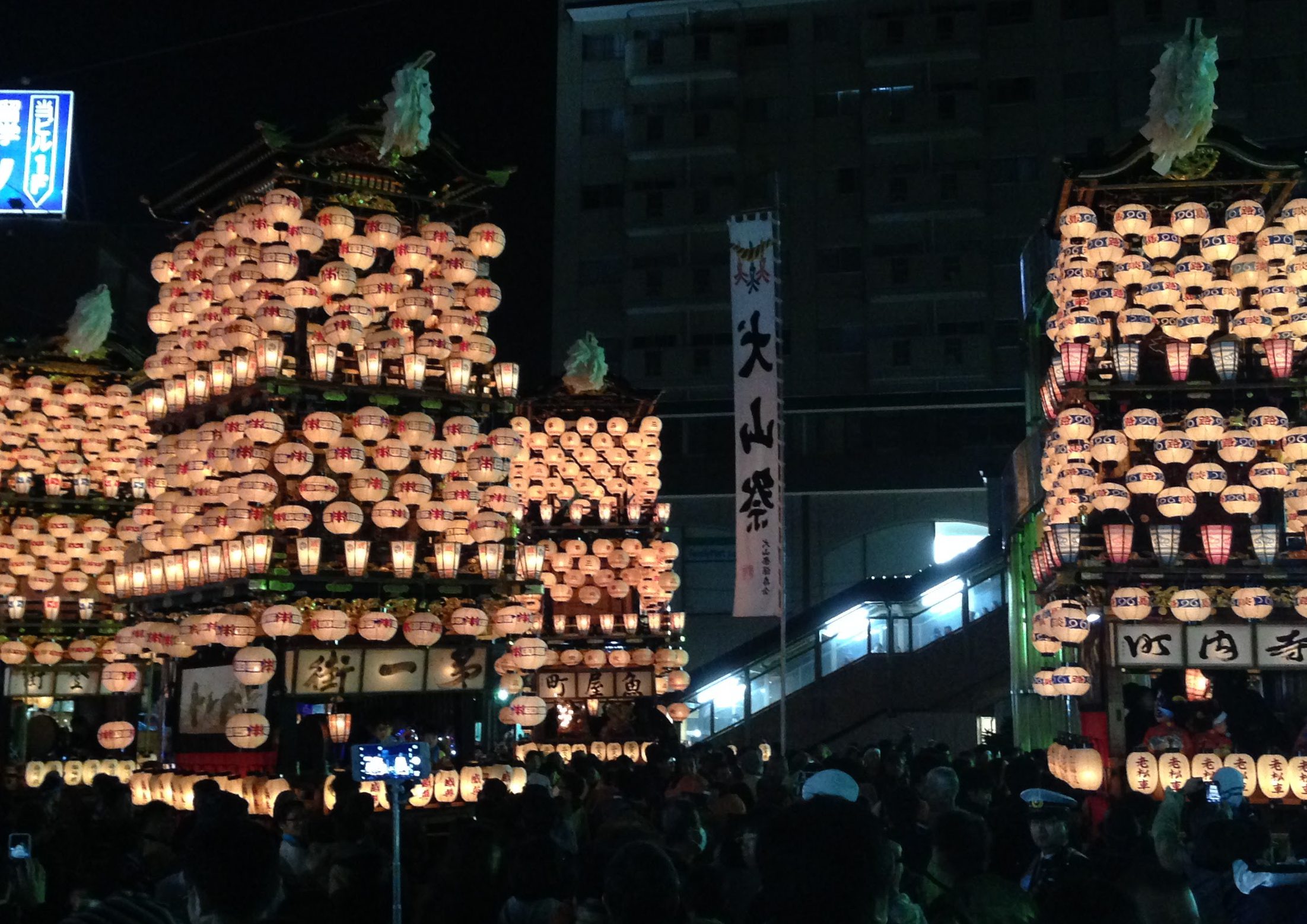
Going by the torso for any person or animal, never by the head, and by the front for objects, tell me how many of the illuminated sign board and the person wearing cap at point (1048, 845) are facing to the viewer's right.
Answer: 0

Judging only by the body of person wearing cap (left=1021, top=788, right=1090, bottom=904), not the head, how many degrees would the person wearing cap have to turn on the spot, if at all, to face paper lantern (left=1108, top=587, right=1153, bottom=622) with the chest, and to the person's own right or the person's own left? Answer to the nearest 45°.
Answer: approximately 135° to the person's own right

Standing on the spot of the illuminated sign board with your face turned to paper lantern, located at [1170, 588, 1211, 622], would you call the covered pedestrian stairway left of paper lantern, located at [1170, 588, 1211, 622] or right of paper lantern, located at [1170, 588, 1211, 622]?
left

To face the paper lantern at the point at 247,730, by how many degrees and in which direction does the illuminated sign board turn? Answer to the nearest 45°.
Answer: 0° — it already faces it

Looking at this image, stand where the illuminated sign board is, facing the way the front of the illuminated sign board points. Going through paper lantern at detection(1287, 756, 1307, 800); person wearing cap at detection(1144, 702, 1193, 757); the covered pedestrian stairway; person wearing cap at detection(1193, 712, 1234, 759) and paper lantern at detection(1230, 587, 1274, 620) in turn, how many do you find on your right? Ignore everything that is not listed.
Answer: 0

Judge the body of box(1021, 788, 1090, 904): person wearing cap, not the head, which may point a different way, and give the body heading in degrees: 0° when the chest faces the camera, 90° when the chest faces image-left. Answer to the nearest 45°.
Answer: approximately 45°

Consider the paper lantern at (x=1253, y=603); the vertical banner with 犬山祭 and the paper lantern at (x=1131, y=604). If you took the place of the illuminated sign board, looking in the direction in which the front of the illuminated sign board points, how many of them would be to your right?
0

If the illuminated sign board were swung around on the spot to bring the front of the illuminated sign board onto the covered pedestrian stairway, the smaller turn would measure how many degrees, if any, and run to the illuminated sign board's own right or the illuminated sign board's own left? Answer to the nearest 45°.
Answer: approximately 90° to the illuminated sign board's own left

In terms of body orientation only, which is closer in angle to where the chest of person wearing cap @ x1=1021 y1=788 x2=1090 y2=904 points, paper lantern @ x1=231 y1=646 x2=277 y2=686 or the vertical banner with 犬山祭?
the paper lantern

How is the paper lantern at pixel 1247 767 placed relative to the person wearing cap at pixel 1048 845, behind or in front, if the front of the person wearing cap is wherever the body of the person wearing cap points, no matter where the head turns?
behind

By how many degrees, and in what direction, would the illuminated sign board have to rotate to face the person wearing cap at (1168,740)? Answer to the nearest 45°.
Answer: approximately 45° to its left

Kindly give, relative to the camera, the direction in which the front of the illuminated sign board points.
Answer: facing the viewer
